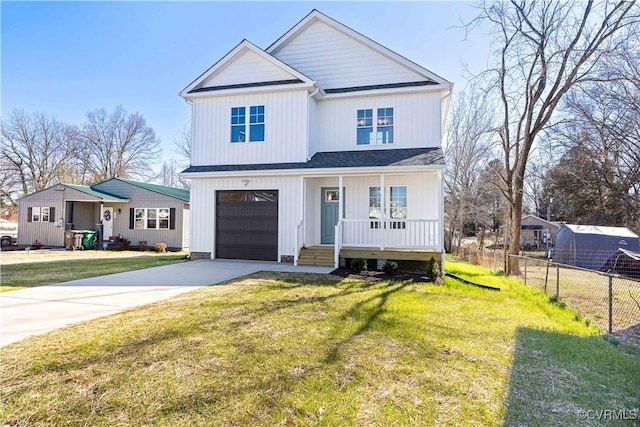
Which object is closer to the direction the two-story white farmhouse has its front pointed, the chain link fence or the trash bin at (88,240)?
the chain link fence

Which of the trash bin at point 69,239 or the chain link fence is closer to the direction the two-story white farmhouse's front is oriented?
the chain link fence

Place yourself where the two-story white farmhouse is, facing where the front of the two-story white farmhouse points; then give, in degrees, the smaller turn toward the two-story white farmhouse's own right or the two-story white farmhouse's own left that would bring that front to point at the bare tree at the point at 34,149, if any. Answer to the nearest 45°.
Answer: approximately 135° to the two-story white farmhouse's own right

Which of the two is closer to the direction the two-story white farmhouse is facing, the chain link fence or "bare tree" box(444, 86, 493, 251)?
the chain link fence

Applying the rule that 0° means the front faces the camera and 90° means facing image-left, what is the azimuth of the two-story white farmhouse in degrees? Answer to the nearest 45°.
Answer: approximately 0°

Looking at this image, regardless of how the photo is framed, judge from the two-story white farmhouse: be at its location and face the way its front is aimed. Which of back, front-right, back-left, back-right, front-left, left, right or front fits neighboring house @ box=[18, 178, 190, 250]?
back-right

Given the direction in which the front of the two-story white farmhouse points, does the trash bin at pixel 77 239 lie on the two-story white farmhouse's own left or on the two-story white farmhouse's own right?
on the two-story white farmhouse's own right

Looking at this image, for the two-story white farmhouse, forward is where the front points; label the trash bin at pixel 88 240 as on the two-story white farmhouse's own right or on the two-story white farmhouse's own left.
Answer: on the two-story white farmhouse's own right

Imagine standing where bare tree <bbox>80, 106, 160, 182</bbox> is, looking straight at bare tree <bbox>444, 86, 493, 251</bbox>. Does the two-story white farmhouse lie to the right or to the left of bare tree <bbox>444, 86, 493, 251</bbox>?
right

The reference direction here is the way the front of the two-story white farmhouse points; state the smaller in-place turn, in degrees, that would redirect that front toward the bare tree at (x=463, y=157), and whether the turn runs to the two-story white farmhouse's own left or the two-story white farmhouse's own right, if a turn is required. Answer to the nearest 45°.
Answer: approximately 135° to the two-story white farmhouse's own left
